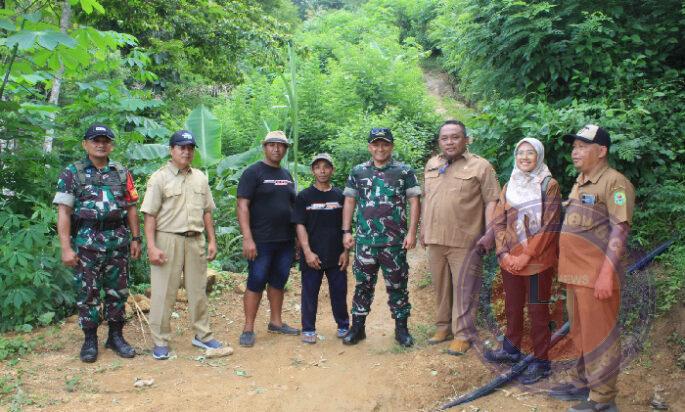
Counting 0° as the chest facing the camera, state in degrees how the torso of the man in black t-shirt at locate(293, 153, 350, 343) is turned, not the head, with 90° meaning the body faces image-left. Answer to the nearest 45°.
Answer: approximately 0°

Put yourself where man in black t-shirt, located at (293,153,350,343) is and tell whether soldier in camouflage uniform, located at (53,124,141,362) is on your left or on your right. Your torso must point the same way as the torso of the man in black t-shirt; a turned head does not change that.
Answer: on your right

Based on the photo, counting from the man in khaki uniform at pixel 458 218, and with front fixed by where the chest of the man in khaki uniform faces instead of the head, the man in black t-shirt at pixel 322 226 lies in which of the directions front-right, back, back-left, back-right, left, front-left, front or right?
front-right

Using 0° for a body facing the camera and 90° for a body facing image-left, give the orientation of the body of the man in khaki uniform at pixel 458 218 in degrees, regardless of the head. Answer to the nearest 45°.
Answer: approximately 45°

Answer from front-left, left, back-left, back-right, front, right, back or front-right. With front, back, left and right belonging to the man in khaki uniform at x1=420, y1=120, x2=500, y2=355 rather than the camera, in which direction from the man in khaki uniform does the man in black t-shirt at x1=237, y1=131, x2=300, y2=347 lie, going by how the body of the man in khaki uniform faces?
front-right

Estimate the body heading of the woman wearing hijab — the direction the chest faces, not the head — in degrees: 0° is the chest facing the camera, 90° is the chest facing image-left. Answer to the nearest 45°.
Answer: approximately 45°

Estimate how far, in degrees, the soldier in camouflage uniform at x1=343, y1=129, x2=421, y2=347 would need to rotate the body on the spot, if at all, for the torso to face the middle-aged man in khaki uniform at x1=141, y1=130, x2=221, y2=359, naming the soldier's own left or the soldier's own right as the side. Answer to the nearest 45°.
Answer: approximately 90° to the soldier's own right
